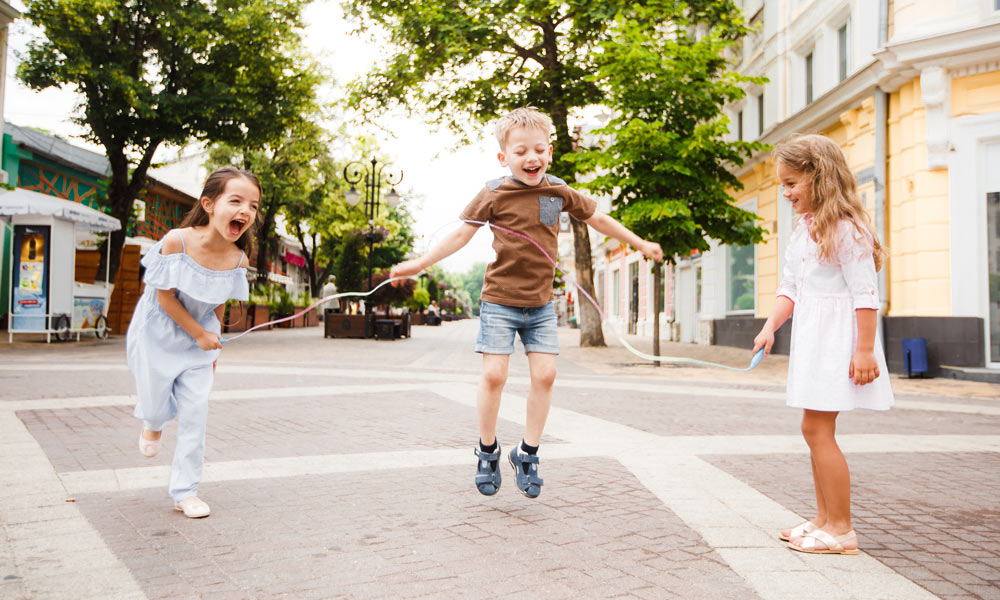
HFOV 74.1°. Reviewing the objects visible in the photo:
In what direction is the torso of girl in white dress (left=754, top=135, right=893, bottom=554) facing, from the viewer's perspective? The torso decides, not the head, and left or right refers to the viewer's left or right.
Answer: facing to the left of the viewer

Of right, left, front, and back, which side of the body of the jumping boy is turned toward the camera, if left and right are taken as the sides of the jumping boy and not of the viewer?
front

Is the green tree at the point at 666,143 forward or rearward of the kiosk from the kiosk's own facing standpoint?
forward

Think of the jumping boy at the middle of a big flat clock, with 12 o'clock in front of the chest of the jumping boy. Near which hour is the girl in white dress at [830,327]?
The girl in white dress is roughly at 10 o'clock from the jumping boy.

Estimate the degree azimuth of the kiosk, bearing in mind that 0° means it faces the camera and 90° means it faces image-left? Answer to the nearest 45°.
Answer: approximately 315°

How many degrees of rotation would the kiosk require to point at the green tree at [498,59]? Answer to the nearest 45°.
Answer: approximately 45° to its left

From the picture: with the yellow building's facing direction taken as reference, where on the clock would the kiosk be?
The kiosk is roughly at 1 o'clock from the yellow building.

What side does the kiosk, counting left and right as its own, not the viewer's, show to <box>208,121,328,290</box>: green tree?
left

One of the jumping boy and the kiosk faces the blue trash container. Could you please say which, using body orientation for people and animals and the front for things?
the kiosk

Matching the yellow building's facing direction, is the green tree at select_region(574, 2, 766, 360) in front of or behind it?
in front
